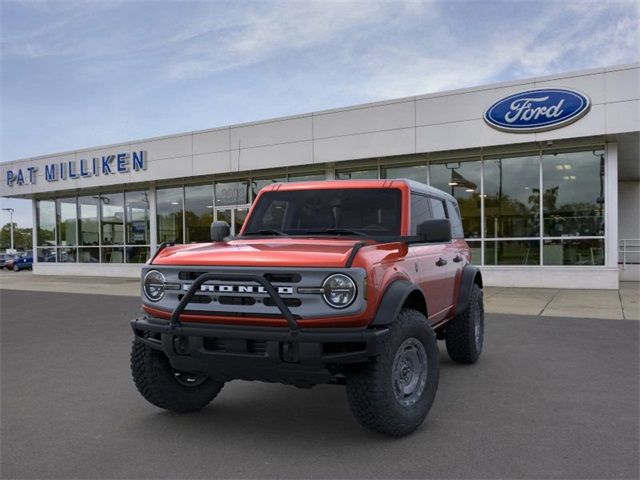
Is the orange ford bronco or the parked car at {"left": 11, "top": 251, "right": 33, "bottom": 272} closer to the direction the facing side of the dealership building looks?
the orange ford bronco

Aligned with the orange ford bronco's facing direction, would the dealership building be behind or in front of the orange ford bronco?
behind

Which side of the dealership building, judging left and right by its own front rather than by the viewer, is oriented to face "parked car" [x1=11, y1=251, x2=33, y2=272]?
right

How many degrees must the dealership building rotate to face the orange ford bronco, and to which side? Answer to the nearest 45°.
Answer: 0° — it already faces it

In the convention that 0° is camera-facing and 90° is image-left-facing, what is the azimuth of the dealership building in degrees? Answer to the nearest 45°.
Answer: approximately 45°
